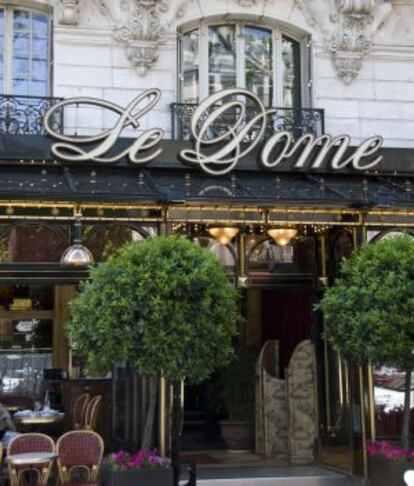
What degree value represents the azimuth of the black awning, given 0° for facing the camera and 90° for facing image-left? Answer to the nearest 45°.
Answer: approximately 0°

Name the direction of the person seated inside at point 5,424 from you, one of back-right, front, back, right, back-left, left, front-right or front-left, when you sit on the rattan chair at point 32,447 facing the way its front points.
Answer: back

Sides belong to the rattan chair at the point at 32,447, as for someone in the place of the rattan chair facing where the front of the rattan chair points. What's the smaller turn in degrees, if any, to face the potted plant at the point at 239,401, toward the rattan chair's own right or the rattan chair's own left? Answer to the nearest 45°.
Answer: approximately 135° to the rattan chair's own left

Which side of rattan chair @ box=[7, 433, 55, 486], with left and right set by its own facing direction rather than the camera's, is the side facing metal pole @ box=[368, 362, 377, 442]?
left

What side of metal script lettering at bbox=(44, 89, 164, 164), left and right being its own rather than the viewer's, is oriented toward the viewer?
front

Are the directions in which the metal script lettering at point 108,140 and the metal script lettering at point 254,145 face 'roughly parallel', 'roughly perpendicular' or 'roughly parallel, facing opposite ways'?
roughly parallel

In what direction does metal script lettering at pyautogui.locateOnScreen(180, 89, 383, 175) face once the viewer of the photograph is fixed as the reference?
facing the viewer
